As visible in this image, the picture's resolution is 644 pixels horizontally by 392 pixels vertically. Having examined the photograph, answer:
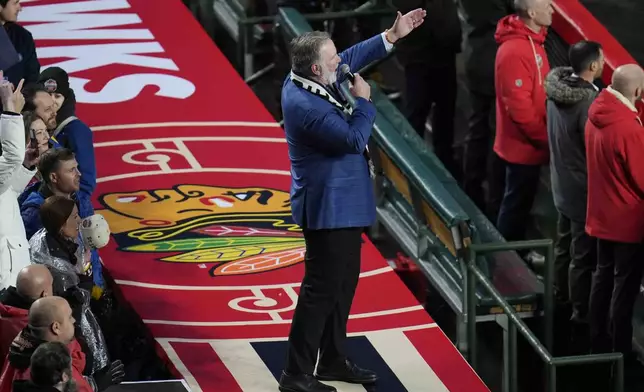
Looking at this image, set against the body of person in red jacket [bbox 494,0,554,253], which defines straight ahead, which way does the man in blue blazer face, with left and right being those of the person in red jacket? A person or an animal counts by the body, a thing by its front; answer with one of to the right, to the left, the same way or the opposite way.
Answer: the same way
